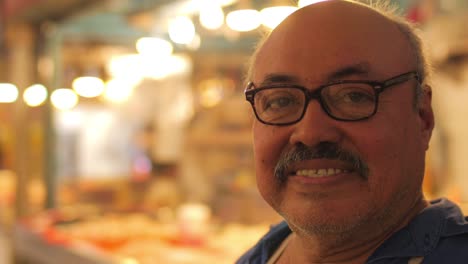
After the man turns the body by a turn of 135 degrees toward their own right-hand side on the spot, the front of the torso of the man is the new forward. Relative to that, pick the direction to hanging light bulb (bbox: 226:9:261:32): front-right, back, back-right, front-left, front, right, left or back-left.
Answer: front

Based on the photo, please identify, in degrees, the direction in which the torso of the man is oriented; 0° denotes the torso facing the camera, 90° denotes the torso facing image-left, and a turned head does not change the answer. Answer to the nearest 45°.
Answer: approximately 45°
